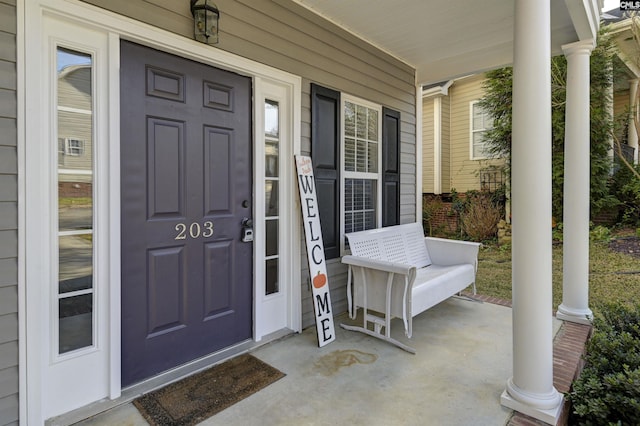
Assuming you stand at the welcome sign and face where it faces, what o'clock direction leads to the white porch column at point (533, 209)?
The white porch column is roughly at 12 o'clock from the welcome sign.

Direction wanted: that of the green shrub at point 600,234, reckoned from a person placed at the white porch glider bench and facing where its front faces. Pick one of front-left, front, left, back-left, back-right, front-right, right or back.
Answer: left

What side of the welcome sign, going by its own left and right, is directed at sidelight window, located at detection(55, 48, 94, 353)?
right

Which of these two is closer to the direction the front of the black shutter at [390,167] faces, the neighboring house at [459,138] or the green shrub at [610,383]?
the green shrub

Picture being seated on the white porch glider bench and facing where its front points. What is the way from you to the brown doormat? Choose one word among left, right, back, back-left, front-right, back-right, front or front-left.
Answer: right

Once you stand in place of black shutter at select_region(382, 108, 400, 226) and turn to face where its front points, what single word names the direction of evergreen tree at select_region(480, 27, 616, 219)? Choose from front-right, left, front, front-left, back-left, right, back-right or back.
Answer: left

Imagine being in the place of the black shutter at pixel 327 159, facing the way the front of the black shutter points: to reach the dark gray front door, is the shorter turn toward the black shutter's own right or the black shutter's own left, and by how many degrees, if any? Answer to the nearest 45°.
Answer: approximately 90° to the black shutter's own right

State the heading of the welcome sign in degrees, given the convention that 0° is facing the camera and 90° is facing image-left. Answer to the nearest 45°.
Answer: approximately 315°

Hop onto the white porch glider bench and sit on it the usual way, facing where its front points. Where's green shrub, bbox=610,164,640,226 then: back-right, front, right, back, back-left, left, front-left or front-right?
left

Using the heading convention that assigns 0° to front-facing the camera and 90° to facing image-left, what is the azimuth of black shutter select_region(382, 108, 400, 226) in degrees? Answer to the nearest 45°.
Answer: approximately 315°

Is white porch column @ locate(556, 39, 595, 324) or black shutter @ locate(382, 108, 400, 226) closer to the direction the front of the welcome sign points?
the white porch column

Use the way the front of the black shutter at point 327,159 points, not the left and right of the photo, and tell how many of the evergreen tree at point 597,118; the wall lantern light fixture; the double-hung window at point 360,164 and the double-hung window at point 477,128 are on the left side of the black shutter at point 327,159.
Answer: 3
